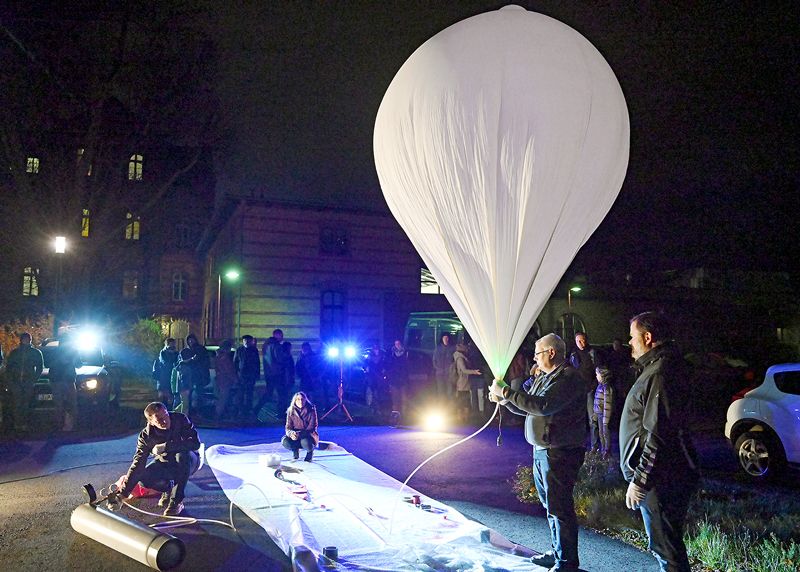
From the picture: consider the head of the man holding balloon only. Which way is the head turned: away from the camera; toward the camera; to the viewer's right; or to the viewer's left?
to the viewer's left

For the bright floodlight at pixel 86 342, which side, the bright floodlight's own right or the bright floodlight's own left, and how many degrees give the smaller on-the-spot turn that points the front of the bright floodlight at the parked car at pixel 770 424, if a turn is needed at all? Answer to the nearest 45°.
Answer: approximately 45° to the bright floodlight's own left

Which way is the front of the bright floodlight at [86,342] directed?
toward the camera

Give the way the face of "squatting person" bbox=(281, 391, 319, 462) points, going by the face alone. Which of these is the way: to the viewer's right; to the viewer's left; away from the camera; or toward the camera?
toward the camera

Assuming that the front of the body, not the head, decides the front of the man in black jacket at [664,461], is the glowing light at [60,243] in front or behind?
in front

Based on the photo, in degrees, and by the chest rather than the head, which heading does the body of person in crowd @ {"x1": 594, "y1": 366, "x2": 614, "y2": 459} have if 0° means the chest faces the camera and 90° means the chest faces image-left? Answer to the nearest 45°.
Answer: approximately 45°

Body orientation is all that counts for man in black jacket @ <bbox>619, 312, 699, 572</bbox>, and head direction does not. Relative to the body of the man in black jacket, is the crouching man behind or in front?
in front

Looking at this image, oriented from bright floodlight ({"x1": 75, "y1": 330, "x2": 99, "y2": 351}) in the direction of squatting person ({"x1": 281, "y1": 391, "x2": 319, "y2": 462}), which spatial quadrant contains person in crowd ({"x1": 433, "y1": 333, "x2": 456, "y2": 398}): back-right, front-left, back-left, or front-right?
front-left

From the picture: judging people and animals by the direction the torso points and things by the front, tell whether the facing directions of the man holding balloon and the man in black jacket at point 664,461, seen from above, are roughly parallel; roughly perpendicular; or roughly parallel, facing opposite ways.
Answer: roughly parallel

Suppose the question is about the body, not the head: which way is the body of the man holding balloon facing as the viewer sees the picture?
to the viewer's left

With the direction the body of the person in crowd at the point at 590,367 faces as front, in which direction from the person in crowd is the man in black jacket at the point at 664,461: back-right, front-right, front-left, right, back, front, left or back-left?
front-left

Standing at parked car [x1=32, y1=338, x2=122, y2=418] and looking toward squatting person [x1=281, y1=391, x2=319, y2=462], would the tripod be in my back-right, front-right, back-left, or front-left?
front-left

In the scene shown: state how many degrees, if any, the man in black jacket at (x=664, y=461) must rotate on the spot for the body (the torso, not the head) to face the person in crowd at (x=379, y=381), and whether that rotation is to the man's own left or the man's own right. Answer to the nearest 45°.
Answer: approximately 45° to the man's own right

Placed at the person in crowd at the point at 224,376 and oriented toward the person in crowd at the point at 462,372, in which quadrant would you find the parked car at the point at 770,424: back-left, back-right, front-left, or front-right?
front-right
